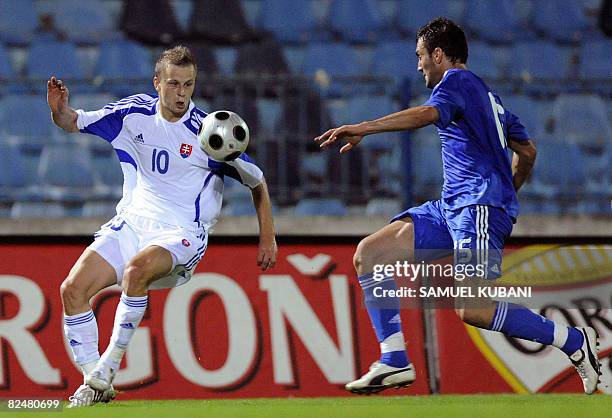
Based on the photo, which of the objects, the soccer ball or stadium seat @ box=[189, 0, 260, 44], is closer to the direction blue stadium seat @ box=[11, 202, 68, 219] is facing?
the soccer ball

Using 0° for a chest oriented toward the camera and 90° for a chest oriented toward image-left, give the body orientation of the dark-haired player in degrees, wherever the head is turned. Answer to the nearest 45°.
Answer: approximately 90°

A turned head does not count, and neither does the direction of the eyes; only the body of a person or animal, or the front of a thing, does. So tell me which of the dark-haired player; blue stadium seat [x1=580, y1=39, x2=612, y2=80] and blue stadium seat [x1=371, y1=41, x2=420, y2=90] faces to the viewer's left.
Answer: the dark-haired player

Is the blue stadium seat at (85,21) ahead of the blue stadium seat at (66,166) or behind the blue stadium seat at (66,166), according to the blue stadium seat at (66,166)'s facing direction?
behind

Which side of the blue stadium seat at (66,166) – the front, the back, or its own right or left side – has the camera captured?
front

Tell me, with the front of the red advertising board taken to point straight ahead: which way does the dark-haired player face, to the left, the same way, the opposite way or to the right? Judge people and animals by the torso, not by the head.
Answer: to the right

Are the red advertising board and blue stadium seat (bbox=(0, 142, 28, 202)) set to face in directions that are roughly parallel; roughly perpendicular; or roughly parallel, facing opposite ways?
roughly parallel

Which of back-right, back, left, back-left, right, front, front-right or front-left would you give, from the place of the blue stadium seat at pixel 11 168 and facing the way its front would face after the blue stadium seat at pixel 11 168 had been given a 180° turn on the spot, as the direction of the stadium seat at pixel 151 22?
front-right

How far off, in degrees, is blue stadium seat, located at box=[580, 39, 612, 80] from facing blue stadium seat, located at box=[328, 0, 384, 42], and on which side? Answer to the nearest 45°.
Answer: approximately 90° to its right

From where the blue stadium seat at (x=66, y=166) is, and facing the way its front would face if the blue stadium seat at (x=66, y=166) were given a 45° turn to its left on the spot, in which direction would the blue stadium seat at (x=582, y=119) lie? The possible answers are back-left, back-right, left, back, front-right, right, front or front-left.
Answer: front-left

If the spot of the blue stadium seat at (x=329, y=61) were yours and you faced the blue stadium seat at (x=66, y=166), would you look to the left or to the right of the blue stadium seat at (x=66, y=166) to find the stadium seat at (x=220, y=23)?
right

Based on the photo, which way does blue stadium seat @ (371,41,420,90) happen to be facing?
toward the camera

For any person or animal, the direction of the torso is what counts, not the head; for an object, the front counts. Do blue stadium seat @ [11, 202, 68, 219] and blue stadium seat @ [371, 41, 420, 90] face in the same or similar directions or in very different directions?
same or similar directions

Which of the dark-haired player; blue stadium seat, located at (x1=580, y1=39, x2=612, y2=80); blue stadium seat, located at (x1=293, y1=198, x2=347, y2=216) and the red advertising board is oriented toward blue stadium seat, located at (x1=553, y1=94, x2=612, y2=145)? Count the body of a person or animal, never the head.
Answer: blue stadium seat, located at (x1=580, y1=39, x2=612, y2=80)

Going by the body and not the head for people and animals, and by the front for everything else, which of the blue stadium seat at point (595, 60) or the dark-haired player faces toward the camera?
the blue stadium seat

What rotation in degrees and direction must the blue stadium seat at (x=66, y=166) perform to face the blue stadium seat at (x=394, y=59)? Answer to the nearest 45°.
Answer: approximately 90° to its left

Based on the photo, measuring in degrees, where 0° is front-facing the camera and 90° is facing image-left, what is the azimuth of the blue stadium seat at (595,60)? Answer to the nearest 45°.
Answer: approximately 0°

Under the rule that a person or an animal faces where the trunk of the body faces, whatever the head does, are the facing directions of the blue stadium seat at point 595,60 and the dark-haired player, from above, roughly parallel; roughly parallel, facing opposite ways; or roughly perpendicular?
roughly perpendicular

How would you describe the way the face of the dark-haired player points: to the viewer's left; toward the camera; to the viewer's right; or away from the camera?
to the viewer's left
